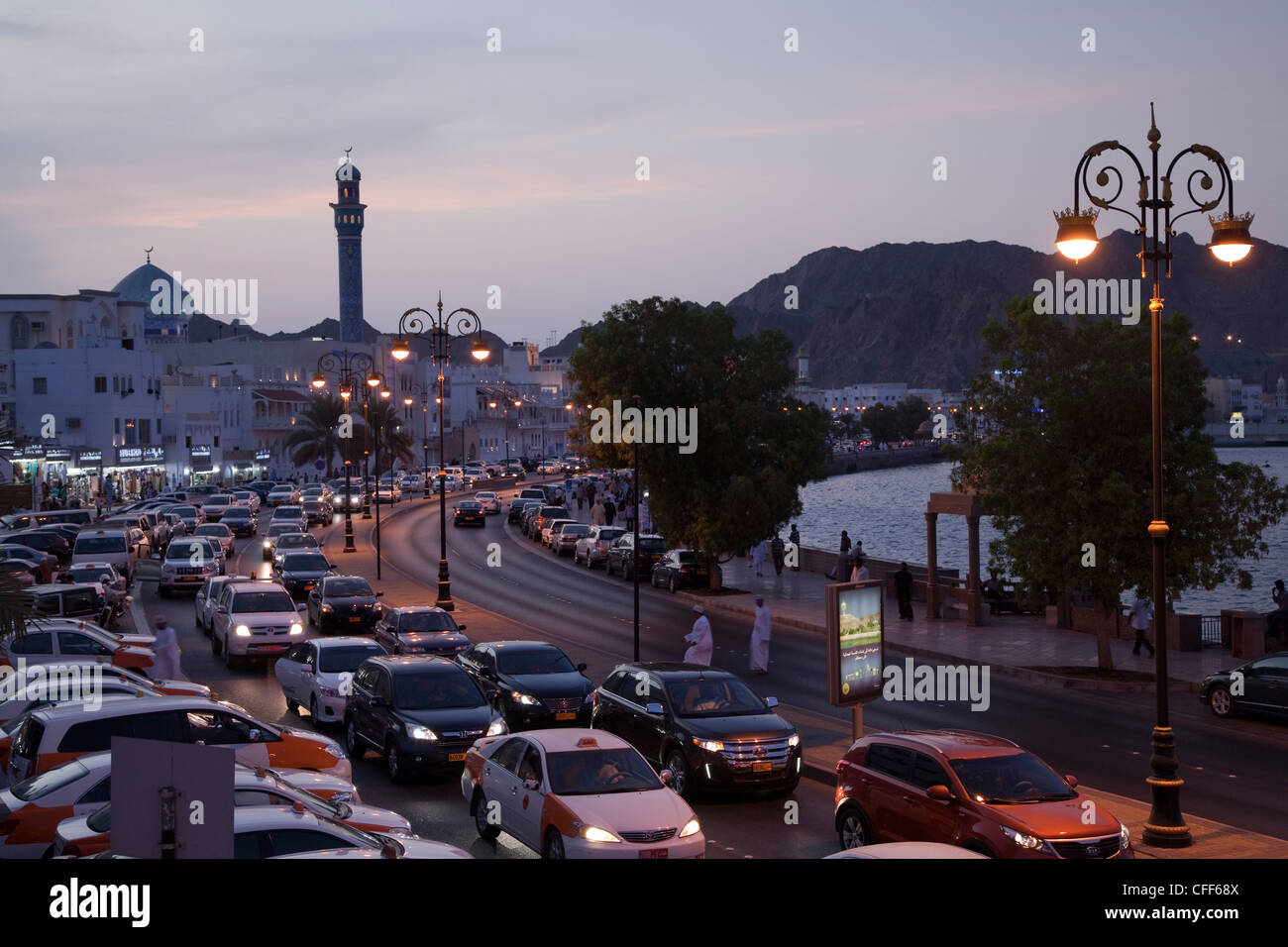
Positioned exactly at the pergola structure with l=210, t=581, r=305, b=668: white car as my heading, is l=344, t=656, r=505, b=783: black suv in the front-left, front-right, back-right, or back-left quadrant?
front-left

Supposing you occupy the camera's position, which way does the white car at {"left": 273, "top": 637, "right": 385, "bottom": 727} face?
facing the viewer and to the right of the viewer

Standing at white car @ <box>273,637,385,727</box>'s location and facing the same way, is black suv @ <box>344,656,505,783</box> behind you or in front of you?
in front

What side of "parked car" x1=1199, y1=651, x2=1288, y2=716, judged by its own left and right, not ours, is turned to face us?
left

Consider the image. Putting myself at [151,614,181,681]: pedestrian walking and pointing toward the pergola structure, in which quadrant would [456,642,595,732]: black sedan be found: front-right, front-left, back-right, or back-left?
front-right

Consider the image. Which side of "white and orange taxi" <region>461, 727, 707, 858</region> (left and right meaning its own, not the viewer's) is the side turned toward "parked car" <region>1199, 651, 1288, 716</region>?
left

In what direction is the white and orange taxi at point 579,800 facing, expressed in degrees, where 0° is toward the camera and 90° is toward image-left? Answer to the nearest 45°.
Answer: approximately 315°

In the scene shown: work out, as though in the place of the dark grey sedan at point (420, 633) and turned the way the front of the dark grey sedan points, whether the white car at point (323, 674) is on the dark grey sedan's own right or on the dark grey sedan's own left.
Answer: on the dark grey sedan's own right

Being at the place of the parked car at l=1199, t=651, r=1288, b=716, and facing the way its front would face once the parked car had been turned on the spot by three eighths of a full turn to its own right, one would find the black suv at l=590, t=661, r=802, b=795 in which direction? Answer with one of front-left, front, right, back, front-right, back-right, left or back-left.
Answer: back

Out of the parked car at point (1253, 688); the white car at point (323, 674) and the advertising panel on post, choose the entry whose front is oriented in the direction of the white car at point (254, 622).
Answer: the parked car

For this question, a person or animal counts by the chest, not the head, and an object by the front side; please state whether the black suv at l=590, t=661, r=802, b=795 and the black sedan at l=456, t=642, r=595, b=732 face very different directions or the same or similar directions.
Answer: same or similar directions

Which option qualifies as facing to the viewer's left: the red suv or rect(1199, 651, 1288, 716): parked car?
the parked car
